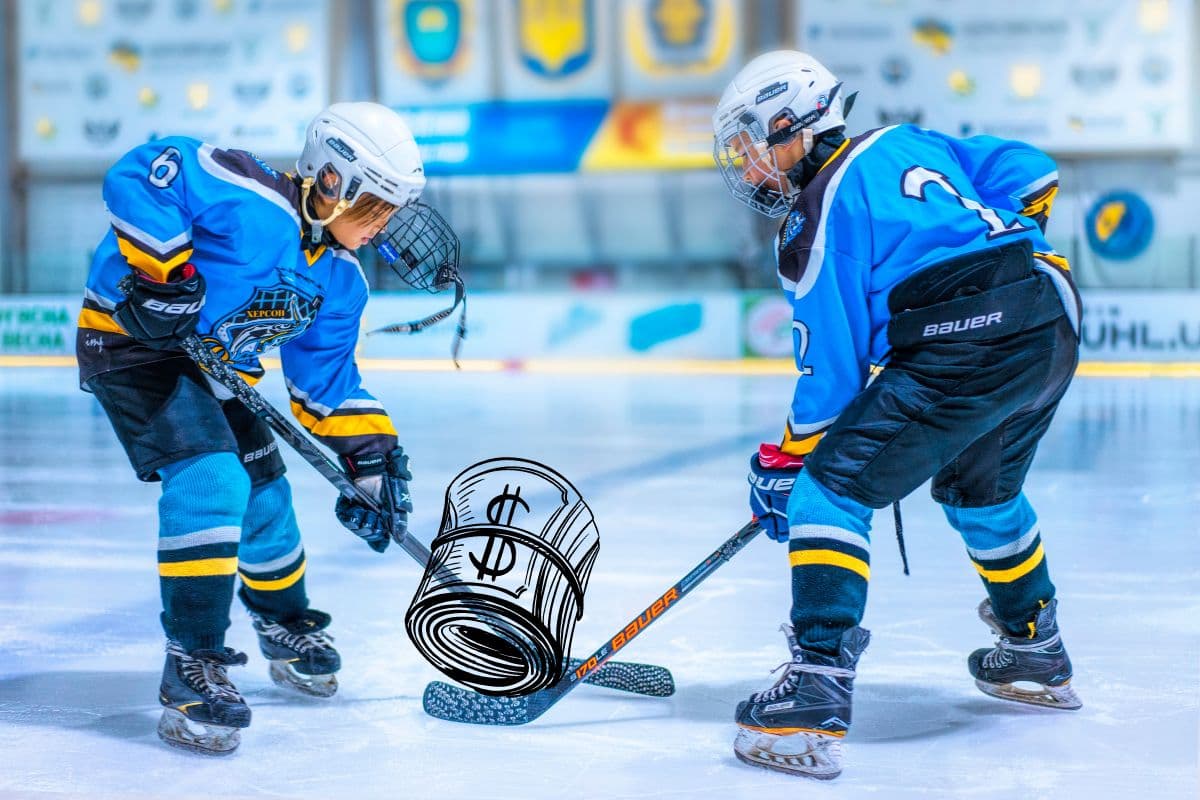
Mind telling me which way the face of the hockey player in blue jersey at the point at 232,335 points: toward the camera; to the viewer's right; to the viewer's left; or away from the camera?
to the viewer's right

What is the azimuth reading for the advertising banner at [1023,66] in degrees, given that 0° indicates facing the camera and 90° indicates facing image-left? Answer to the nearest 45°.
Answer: approximately 0°

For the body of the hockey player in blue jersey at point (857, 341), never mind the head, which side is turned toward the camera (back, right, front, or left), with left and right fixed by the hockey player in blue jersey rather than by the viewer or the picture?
left

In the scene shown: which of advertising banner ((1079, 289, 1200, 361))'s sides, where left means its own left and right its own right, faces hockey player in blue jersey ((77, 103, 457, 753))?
front

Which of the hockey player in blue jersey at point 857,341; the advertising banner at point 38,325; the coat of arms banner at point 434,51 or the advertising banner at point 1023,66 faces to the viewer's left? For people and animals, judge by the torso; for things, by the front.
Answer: the hockey player in blue jersey

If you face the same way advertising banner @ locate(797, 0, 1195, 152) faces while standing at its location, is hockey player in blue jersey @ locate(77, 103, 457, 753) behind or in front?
in front

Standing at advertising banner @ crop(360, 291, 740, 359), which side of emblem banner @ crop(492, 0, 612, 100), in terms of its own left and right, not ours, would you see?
front

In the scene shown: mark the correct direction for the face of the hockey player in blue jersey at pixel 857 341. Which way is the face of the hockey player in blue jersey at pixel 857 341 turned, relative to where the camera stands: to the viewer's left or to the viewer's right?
to the viewer's left

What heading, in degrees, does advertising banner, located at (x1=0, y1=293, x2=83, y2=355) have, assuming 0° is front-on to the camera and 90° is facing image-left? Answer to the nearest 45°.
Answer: approximately 0°

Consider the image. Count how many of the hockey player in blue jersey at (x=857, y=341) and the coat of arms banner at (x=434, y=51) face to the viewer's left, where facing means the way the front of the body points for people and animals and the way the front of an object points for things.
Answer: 1

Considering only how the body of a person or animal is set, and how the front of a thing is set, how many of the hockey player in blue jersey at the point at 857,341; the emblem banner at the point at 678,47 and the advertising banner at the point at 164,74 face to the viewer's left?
1
